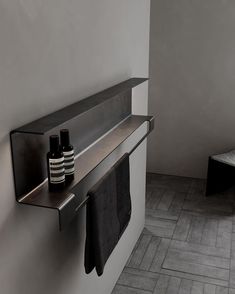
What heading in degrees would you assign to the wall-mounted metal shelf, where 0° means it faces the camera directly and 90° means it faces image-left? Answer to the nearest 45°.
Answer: approximately 315°
